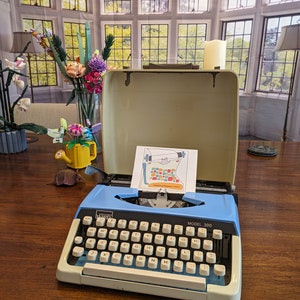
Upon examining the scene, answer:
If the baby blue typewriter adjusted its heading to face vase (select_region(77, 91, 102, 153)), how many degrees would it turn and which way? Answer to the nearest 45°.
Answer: approximately 135° to its right

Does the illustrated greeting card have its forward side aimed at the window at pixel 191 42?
no

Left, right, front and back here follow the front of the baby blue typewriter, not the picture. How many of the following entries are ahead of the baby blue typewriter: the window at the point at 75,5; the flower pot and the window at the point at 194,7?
0

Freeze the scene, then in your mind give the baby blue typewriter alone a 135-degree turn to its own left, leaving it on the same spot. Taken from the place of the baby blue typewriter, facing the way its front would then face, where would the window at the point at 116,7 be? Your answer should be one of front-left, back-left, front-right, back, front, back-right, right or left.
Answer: front-left

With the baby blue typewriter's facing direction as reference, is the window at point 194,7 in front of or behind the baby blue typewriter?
behind

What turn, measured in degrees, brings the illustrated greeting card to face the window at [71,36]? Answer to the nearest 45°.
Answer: approximately 180°

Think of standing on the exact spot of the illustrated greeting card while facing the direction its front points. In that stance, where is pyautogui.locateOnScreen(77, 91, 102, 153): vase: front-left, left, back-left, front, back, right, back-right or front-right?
back-right

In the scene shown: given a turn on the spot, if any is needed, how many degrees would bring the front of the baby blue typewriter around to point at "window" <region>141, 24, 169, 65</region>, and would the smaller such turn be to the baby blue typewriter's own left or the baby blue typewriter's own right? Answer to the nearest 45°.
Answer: approximately 180°

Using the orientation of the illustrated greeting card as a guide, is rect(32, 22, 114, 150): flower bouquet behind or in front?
behind

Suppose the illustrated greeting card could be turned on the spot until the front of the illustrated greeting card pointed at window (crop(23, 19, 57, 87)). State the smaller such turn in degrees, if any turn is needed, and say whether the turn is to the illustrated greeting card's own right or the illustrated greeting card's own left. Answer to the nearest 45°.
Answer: approximately 135° to the illustrated greeting card's own right

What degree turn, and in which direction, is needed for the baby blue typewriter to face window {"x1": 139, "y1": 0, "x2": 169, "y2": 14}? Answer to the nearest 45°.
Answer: approximately 180°

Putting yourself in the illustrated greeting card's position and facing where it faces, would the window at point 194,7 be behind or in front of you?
behind

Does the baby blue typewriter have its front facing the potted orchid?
no

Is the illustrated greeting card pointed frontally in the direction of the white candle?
no

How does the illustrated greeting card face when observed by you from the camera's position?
facing the viewer

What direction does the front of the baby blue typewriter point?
toward the camera

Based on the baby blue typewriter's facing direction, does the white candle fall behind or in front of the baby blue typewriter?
behind

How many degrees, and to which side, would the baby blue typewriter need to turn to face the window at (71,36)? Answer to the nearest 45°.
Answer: approximately 180°

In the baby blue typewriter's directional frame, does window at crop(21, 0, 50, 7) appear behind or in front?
behind
